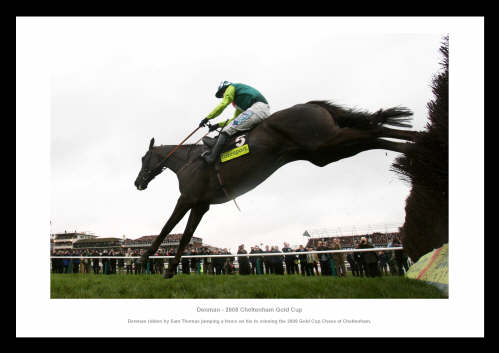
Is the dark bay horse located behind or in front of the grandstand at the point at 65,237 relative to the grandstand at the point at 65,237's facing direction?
in front

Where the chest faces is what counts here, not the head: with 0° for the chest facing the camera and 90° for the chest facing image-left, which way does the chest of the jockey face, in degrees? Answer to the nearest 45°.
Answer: approximately 90°

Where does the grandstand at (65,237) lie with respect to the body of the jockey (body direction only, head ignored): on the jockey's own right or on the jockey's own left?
on the jockey's own right

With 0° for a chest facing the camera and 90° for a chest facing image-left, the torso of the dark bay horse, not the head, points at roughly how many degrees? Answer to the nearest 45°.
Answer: approximately 90°

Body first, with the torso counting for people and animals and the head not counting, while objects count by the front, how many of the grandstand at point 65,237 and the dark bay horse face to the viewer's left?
1

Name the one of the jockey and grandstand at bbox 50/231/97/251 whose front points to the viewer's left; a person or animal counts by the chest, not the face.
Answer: the jockey

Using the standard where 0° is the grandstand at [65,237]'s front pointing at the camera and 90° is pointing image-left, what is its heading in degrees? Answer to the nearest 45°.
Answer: approximately 315°

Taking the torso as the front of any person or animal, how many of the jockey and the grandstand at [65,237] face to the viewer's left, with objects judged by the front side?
1

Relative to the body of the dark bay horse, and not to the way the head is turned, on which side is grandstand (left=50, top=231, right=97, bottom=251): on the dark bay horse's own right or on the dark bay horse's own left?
on the dark bay horse's own right
